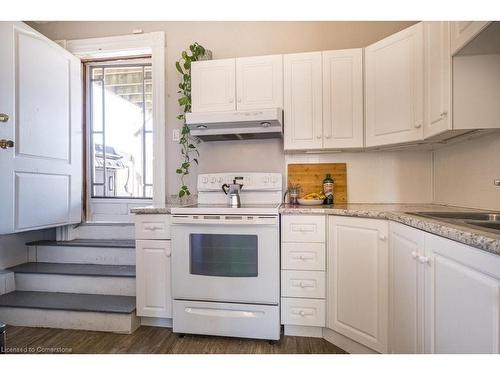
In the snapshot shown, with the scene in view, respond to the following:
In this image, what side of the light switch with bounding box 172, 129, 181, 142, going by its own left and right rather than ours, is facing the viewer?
front

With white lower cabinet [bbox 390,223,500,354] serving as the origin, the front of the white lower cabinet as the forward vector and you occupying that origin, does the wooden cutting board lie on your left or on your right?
on your right

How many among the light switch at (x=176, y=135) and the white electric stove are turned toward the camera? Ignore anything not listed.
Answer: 2

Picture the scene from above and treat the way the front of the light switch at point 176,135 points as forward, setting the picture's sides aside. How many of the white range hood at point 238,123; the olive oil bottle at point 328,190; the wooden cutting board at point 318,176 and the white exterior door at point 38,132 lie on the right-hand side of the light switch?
1

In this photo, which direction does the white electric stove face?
toward the camera

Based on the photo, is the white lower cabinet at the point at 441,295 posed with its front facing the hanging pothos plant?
no

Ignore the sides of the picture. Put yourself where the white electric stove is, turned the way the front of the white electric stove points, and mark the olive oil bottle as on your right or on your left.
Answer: on your left

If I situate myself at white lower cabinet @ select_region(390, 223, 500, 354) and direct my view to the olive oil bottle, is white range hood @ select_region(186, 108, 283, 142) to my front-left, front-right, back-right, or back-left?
front-left

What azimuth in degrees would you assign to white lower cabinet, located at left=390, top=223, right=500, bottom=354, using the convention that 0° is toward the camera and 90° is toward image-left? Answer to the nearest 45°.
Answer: approximately 45°

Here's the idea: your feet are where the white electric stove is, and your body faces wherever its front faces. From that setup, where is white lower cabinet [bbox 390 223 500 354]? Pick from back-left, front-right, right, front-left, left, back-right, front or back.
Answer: front-left

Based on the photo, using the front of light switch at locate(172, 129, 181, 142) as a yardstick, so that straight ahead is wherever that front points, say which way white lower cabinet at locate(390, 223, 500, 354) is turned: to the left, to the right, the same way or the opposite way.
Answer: to the right

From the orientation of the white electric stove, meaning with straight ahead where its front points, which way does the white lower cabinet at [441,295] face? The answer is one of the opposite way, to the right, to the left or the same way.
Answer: to the right
